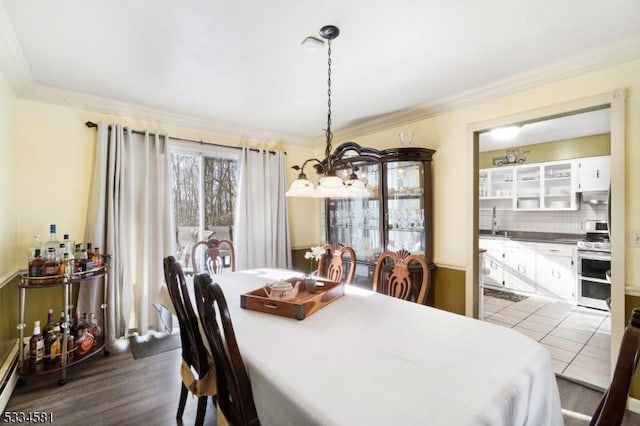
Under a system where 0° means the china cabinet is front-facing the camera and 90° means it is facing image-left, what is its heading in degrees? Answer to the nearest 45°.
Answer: approximately 45°

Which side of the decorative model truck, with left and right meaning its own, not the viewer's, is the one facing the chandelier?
front

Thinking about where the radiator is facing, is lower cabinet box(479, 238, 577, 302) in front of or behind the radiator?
in front

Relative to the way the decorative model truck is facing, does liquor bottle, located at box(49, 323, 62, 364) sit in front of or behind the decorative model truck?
in front

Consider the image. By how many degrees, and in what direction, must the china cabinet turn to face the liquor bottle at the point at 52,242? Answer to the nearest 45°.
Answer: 0° — it already faces it

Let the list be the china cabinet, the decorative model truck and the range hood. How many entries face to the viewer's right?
0

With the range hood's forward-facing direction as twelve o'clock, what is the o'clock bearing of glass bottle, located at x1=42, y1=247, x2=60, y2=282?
The glass bottle is roughly at 1 o'clock from the range hood.

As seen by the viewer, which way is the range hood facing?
toward the camera

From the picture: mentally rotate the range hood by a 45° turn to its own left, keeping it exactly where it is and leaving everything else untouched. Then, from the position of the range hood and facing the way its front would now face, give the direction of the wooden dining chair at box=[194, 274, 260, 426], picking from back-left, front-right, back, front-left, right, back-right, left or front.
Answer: front-right

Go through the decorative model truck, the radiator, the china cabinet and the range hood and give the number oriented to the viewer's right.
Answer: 1

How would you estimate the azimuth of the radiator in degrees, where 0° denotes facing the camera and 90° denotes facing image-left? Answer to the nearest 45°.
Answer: approximately 270°

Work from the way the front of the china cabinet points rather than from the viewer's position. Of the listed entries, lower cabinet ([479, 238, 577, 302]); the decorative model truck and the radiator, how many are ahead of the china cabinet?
1
